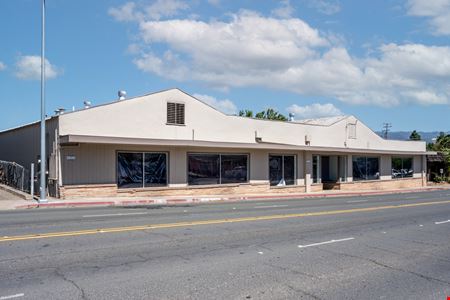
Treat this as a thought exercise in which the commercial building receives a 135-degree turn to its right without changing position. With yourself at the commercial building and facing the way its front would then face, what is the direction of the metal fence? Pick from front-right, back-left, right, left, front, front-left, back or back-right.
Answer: front

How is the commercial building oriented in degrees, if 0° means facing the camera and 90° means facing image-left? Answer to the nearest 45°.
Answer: approximately 315°
